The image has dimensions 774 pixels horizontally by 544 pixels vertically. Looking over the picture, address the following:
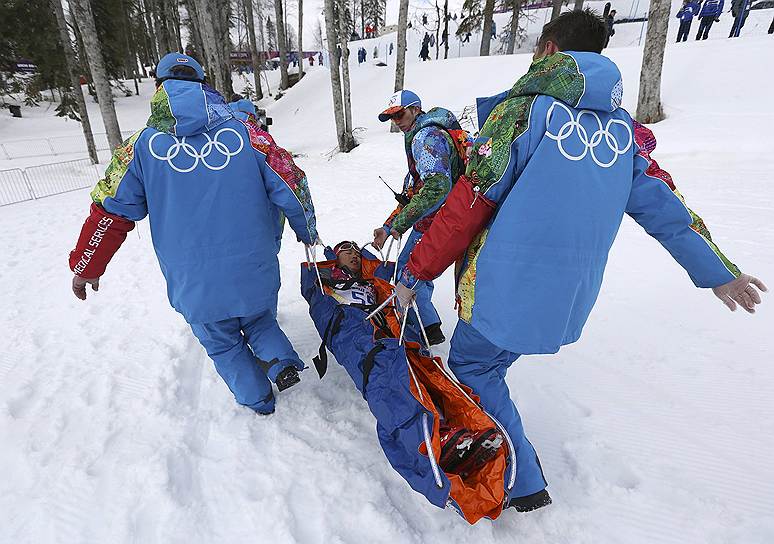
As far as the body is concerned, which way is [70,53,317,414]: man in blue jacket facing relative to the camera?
away from the camera

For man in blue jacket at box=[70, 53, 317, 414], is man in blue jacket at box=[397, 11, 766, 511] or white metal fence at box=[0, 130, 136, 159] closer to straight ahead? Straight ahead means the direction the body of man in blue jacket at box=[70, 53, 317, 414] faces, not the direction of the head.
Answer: the white metal fence

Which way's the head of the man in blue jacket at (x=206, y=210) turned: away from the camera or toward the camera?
away from the camera

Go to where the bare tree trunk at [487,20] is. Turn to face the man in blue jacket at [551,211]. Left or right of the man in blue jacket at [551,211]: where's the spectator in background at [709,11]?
left

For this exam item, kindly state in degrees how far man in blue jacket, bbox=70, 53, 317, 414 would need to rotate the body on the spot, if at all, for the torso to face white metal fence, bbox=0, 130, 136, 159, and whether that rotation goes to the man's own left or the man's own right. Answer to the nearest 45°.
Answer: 0° — they already face it

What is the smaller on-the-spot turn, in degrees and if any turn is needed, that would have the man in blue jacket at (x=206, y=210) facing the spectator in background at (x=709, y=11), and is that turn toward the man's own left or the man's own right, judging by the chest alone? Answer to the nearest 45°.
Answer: approximately 45° to the man's own right

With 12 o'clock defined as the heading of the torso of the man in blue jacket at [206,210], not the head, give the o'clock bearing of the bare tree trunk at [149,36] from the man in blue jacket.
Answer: The bare tree trunk is roughly at 12 o'clock from the man in blue jacket.
